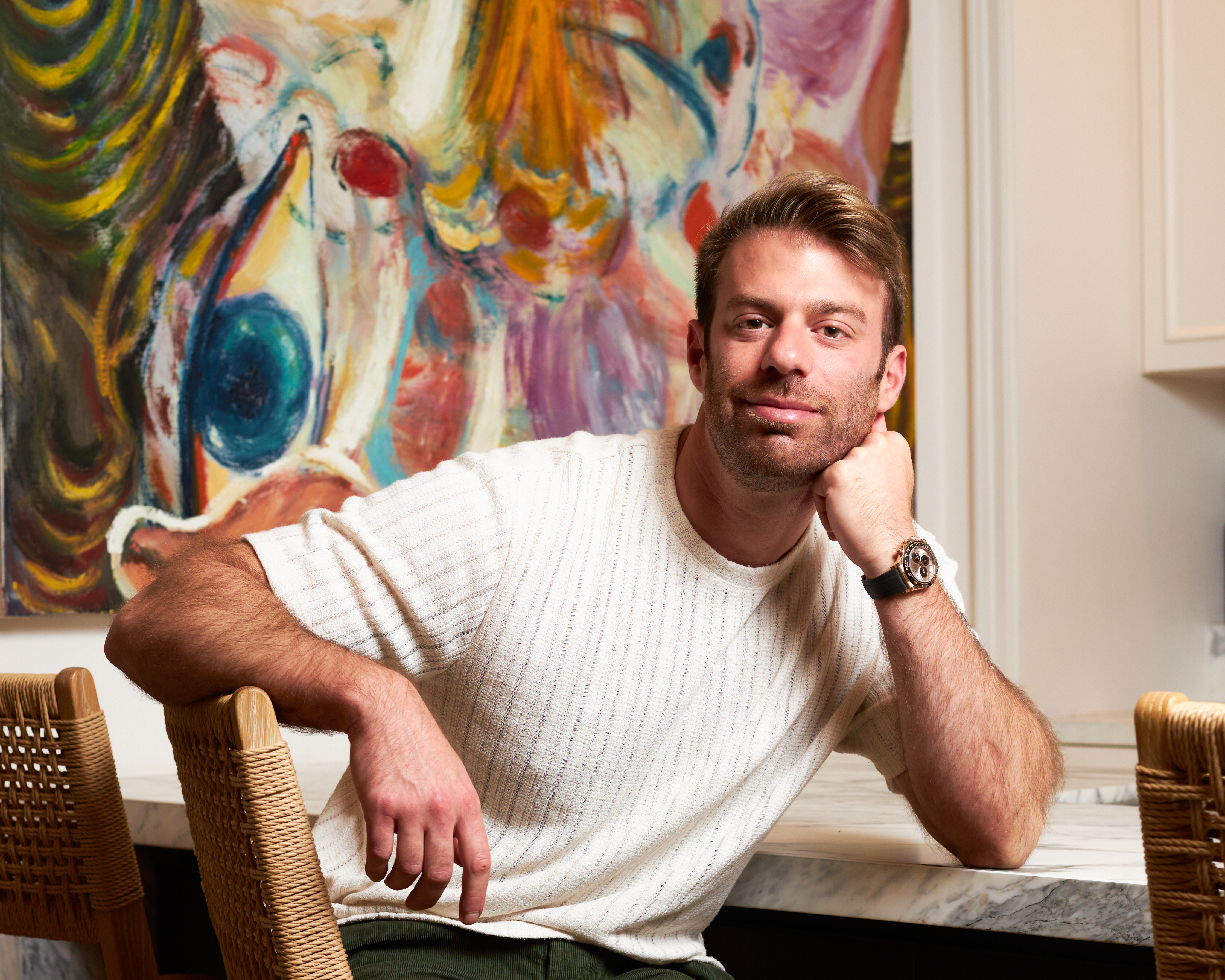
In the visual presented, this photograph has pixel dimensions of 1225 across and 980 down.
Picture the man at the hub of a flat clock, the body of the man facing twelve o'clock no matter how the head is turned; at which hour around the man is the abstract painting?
The abstract painting is roughly at 5 o'clock from the man.

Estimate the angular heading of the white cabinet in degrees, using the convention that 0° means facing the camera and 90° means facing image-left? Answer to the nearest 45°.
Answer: approximately 0°

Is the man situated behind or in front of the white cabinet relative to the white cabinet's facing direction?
in front

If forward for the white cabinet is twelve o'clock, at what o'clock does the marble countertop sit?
The marble countertop is roughly at 12 o'clock from the white cabinet.

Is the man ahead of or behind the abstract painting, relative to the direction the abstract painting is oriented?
ahead

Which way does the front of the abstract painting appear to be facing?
toward the camera

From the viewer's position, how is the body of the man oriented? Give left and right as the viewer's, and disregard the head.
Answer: facing the viewer

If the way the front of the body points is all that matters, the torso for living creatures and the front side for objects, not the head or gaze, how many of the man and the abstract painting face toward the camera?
2

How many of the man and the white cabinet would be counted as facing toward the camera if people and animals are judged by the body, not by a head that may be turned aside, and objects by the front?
2

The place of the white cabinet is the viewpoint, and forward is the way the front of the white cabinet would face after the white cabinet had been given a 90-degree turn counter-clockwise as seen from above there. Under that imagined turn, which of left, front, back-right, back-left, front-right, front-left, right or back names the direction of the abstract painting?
back-right
